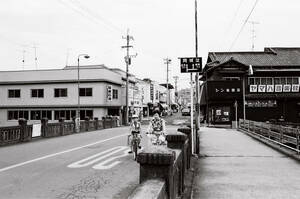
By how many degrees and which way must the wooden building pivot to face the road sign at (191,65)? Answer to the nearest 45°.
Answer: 0° — it already faces it

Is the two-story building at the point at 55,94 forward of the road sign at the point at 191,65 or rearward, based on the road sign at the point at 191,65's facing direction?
rearward

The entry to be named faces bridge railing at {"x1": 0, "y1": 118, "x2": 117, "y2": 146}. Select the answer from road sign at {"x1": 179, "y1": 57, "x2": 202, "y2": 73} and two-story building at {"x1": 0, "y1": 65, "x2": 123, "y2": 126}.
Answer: the two-story building

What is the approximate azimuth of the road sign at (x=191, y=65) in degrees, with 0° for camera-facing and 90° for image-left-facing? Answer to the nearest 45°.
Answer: approximately 0°

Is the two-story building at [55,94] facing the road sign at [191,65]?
yes

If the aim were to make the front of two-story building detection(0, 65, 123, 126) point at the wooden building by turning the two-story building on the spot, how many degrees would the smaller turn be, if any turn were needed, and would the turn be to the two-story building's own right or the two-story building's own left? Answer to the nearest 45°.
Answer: approximately 45° to the two-story building's own left

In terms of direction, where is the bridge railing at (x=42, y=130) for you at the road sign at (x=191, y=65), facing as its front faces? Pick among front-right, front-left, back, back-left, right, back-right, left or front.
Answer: back-right
